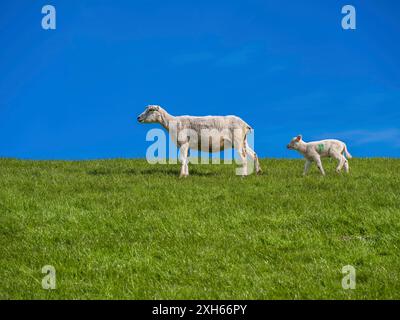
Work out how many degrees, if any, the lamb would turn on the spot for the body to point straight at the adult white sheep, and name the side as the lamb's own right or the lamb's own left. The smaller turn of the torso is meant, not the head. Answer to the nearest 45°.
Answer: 0° — it already faces it

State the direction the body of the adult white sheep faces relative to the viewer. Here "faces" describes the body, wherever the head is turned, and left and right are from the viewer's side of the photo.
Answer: facing to the left of the viewer

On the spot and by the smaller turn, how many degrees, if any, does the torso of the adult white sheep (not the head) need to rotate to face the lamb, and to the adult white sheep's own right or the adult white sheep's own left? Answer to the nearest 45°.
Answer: approximately 180°

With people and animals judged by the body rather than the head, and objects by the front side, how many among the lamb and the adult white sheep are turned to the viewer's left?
2

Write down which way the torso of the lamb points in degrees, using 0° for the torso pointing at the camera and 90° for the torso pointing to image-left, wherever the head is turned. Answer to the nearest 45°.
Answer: approximately 90°
